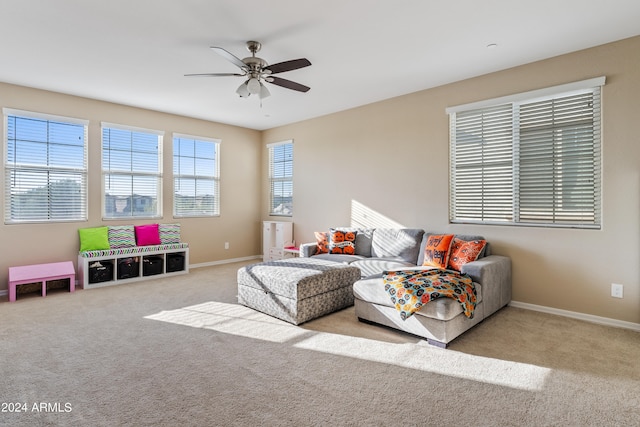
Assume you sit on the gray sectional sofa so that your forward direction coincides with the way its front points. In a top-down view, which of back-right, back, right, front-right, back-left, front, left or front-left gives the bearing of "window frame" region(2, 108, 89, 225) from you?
front-right

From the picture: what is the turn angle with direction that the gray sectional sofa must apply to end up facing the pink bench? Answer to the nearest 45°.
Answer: approximately 45° to its right

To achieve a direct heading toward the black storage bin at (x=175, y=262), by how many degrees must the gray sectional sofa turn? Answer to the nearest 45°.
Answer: approximately 45° to its right

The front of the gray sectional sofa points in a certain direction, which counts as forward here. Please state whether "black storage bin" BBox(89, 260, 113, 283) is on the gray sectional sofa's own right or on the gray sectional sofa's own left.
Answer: on the gray sectional sofa's own right

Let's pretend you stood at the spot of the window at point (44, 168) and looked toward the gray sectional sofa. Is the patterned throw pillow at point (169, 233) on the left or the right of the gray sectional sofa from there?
left

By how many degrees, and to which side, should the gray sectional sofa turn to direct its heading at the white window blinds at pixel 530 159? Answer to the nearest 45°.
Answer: approximately 180°

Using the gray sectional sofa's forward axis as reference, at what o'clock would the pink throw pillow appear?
The pink throw pillow is roughly at 2 o'clock from the gray sectional sofa.

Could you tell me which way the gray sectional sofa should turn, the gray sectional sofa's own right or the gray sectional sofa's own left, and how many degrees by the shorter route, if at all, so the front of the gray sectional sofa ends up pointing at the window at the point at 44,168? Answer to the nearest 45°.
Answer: approximately 45° to the gray sectional sofa's own right

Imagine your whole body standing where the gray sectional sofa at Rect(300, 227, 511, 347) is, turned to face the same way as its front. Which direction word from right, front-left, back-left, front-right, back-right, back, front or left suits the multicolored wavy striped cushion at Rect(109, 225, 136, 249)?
front-right

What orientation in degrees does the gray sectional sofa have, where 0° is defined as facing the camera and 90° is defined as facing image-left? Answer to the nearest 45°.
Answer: approximately 45°
